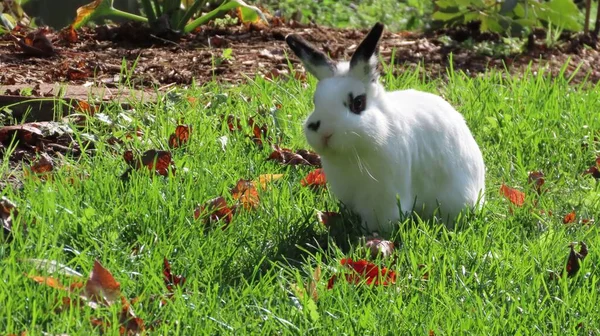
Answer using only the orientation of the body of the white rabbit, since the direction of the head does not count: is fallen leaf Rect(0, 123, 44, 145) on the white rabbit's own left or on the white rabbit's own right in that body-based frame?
on the white rabbit's own right

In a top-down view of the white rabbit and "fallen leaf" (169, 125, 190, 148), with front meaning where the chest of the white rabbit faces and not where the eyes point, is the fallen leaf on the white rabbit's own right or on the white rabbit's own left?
on the white rabbit's own right

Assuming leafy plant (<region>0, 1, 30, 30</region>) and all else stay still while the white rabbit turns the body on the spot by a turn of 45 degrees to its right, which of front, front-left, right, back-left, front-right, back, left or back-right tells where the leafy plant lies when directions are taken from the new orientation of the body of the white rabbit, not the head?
front-right

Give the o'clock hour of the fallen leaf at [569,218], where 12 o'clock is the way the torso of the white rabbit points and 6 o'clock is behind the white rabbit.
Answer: The fallen leaf is roughly at 7 o'clock from the white rabbit.

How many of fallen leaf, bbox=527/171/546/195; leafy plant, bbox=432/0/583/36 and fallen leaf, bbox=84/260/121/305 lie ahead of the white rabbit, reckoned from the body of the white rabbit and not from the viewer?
1

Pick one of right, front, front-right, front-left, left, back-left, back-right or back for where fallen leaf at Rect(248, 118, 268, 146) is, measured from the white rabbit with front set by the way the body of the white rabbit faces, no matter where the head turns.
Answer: right

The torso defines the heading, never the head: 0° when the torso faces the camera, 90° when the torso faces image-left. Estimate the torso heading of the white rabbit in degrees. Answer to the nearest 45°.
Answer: approximately 45°

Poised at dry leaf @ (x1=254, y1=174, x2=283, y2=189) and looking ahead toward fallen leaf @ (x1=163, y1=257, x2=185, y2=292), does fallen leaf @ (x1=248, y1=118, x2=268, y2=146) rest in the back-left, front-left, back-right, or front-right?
back-right

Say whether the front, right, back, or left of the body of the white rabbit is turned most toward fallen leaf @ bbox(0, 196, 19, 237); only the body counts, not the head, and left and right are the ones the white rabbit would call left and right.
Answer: front

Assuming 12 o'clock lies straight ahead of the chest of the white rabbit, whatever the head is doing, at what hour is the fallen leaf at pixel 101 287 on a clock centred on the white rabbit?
The fallen leaf is roughly at 12 o'clock from the white rabbit.

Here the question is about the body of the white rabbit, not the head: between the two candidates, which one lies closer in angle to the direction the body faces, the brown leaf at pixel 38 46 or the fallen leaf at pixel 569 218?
the brown leaf

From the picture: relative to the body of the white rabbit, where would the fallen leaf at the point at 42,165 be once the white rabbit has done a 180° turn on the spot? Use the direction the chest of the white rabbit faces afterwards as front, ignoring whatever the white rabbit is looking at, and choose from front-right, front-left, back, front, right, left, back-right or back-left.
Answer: back-left

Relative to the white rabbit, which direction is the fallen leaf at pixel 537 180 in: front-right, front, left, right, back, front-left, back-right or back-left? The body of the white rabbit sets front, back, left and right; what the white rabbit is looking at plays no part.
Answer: back

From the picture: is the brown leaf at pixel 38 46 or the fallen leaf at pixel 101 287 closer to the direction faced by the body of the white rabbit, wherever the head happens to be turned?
the fallen leaf
